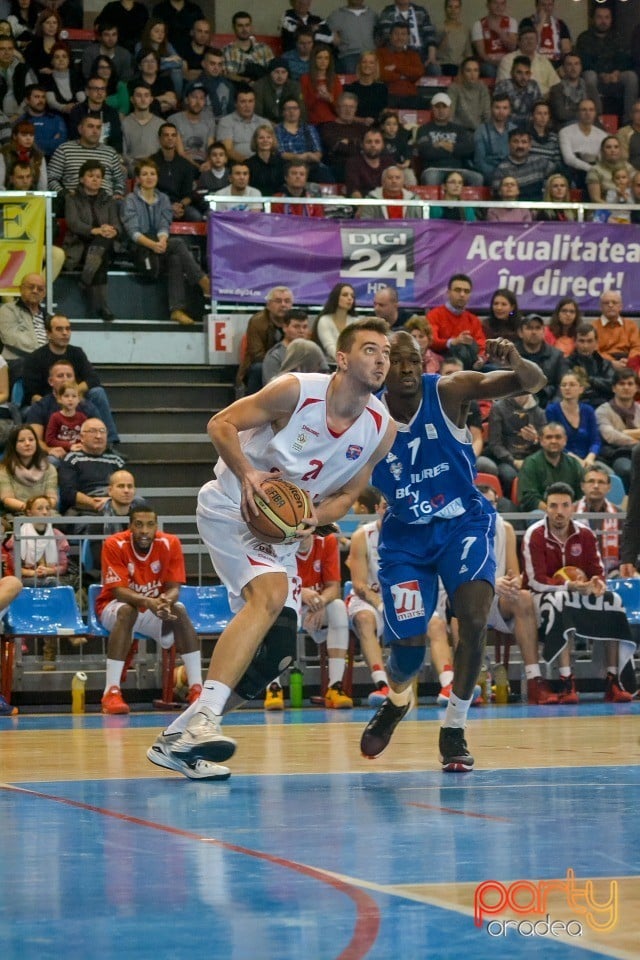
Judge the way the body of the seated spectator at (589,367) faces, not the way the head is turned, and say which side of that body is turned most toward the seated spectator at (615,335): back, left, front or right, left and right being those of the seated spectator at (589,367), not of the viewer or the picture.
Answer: back

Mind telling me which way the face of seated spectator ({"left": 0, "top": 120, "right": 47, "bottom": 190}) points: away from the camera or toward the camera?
toward the camera

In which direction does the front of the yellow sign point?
toward the camera

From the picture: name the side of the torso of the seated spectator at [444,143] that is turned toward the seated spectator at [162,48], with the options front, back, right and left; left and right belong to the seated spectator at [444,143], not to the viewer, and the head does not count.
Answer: right

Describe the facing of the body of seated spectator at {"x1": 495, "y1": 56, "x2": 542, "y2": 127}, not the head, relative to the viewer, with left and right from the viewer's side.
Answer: facing the viewer

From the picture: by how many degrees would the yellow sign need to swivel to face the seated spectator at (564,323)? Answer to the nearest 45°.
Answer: approximately 90° to its left

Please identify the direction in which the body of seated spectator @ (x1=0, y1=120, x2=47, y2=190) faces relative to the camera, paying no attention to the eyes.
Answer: toward the camera

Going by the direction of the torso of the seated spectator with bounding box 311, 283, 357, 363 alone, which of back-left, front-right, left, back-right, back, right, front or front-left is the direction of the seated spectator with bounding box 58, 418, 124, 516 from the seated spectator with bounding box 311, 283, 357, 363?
right

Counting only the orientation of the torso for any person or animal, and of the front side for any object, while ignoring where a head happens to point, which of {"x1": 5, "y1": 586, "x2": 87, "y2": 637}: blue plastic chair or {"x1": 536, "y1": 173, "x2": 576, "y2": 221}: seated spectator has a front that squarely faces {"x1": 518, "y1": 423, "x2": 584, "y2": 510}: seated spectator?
{"x1": 536, "y1": 173, "x2": 576, "y2": 221}: seated spectator

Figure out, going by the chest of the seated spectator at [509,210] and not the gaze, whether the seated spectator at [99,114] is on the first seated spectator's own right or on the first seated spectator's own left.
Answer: on the first seated spectator's own right

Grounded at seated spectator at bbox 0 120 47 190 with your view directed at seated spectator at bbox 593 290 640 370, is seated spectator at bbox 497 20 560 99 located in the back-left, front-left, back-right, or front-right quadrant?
front-left

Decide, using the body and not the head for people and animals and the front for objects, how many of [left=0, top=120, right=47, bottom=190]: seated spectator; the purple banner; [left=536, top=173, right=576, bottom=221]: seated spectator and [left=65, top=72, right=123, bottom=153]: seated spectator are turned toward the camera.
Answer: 4

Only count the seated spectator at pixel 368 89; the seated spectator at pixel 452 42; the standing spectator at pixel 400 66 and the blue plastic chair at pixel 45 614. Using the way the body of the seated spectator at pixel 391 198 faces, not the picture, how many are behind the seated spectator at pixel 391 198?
3

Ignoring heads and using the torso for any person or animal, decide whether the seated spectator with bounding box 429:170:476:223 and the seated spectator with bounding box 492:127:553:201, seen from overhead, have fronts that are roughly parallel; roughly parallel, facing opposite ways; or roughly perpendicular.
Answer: roughly parallel
